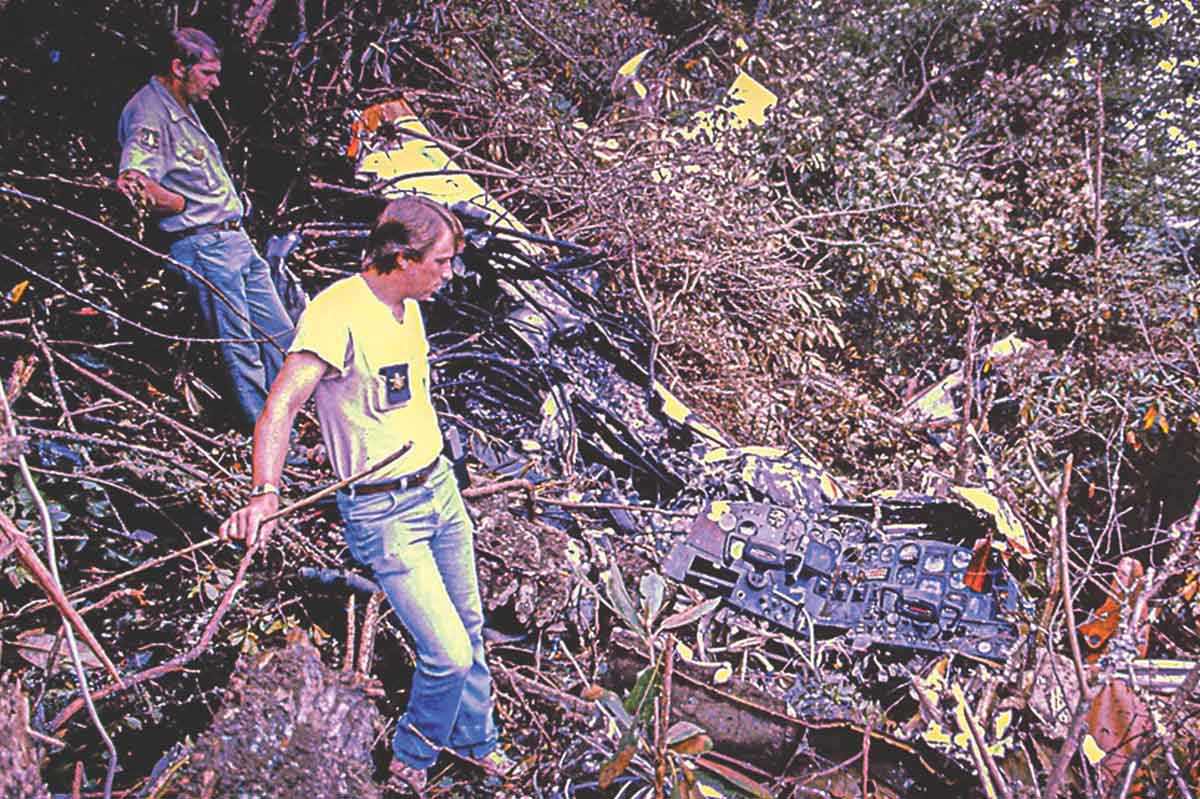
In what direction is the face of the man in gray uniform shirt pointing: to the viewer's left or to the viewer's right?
to the viewer's right

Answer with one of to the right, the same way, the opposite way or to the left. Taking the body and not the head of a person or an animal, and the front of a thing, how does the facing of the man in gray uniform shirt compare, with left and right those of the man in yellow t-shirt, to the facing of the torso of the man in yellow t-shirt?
the same way

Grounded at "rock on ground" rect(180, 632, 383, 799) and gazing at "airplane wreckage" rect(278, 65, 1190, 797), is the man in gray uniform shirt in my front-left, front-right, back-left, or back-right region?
front-left

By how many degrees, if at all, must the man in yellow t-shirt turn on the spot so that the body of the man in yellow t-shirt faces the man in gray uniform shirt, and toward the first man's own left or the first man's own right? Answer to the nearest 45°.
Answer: approximately 180°

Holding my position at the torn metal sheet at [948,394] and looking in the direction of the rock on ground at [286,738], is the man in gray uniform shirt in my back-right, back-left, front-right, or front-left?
front-right

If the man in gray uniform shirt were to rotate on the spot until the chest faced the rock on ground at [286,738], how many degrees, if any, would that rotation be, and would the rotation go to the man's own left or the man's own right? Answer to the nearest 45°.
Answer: approximately 45° to the man's own right

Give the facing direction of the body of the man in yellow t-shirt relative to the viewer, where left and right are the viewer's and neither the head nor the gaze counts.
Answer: facing the viewer and to the right of the viewer

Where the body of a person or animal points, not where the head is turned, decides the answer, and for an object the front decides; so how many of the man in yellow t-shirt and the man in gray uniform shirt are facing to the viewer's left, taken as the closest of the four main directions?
0
